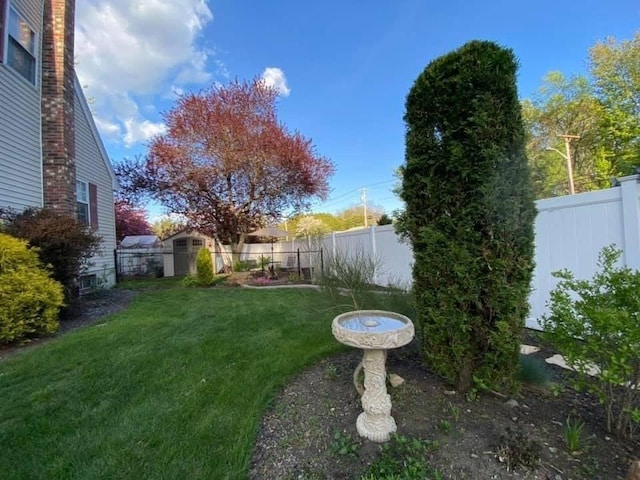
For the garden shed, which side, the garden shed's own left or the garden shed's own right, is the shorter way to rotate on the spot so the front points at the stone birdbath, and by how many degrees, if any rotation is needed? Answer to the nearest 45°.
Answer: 0° — it already faces it

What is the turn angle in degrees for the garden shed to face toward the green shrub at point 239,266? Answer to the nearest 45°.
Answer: approximately 45° to its left

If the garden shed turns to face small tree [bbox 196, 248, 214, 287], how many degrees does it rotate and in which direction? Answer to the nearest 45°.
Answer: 0° — it already faces it

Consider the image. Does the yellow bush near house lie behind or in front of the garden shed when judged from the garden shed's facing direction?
in front

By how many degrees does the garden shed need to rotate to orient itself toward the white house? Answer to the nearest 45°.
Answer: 0° — it already faces it

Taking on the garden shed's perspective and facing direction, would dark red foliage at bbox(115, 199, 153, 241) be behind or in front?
behind

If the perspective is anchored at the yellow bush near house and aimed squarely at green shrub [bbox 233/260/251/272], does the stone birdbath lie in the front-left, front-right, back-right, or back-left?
back-right

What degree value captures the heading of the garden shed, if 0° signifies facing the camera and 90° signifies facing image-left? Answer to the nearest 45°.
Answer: approximately 0°

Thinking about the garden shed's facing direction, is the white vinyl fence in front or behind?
in front
